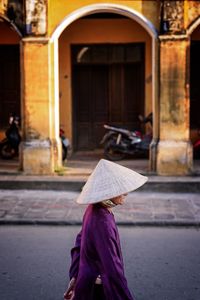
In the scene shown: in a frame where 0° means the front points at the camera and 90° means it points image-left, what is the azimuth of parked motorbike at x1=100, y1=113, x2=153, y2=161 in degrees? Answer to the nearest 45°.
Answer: approximately 270°

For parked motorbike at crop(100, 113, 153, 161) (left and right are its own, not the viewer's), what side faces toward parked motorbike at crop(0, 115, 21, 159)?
back

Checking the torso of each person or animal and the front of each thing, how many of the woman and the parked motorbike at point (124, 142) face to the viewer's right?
2

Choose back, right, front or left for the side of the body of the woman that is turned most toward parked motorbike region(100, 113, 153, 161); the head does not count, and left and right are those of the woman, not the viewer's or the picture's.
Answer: left

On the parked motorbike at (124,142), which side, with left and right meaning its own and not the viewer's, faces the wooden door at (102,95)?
left

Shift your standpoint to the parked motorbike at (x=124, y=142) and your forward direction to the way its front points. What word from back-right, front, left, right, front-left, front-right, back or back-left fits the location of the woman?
right

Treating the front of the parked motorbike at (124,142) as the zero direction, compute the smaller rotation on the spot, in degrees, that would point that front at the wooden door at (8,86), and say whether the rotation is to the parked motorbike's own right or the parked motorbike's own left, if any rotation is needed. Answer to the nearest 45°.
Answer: approximately 135° to the parked motorbike's own left

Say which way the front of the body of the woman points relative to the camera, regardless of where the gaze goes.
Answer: to the viewer's right
